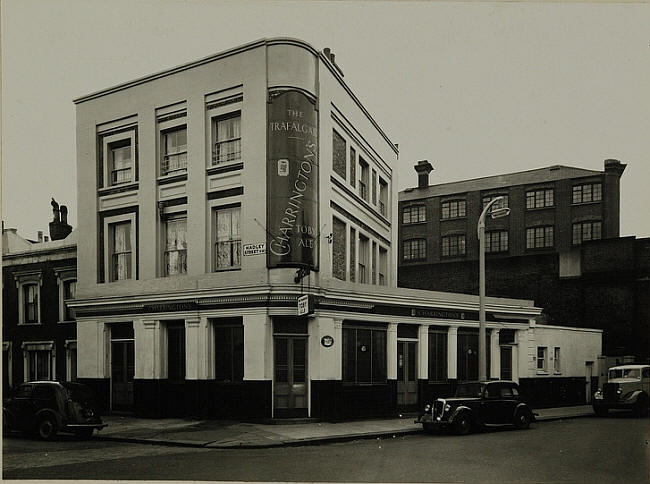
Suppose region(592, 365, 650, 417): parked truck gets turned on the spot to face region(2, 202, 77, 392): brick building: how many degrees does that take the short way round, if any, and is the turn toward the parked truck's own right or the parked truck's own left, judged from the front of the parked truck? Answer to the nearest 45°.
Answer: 0° — it already faces it

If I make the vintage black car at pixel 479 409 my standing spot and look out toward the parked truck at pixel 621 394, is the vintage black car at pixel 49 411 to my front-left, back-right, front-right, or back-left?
back-left

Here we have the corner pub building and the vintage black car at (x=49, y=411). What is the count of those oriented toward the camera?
1

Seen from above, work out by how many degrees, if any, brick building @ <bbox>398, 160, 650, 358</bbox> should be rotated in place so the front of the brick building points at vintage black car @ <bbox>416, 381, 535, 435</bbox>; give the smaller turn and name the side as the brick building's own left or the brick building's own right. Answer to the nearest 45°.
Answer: approximately 45° to the brick building's own left

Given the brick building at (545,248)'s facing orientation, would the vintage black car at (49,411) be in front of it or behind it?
in front

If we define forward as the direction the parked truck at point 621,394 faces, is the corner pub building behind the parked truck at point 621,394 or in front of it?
in front
